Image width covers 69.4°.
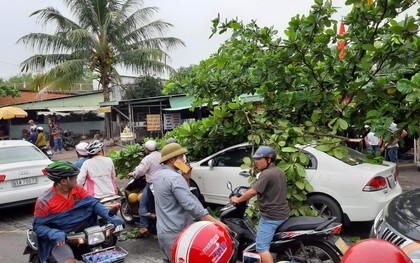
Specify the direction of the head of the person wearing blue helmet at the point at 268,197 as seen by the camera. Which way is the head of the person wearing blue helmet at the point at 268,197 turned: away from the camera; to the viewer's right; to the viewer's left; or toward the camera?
to the viewer's left

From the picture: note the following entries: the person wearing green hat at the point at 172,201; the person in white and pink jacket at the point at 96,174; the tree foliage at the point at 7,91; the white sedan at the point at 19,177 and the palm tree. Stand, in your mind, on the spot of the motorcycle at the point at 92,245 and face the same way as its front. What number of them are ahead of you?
1

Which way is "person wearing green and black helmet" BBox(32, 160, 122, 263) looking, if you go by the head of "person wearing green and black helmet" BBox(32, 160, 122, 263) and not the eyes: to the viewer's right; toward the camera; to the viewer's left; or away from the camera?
to the viewer's right

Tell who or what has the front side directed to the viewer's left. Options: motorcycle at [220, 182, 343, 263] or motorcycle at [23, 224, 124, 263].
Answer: motorcycle at [220, 182, 343, 263]

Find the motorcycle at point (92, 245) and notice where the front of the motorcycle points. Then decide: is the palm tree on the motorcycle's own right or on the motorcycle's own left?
on the motorcycle's own left

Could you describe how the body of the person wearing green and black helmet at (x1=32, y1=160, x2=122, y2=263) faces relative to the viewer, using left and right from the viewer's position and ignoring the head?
facing the viewer and to the right of the viewer

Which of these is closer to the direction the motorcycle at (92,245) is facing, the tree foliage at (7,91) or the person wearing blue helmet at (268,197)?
the person wearing blue helmet

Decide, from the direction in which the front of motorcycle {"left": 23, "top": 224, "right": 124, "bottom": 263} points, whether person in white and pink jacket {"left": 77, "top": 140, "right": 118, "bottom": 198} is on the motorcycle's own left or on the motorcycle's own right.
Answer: on the motorcycle's own left

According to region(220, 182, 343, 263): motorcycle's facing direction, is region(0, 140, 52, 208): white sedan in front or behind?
in front

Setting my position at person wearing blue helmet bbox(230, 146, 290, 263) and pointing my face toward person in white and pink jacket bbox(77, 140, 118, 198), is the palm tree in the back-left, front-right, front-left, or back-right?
front-right

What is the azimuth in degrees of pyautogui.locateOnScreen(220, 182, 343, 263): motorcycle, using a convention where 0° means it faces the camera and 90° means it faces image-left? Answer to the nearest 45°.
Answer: approximately 90°

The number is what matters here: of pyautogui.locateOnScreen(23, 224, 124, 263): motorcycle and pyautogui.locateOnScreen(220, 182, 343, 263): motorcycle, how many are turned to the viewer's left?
1

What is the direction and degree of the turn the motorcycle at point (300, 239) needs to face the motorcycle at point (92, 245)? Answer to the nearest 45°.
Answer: approximately 45° to its left
